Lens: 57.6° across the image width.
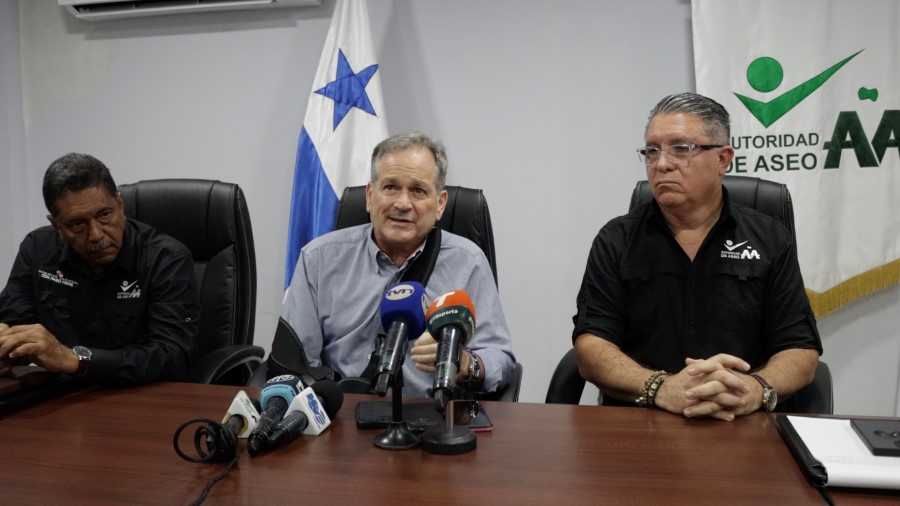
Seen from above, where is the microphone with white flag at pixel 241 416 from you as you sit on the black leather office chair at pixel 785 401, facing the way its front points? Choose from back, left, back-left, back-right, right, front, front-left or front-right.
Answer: front-right

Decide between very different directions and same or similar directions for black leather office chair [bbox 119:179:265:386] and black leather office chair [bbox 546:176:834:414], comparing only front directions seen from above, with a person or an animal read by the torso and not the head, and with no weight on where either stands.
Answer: same or similar directions

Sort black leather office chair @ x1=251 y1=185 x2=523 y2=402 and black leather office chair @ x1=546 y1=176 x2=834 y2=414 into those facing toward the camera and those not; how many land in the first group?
2

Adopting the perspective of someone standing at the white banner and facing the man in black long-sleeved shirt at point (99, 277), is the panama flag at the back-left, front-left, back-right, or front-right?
front-right

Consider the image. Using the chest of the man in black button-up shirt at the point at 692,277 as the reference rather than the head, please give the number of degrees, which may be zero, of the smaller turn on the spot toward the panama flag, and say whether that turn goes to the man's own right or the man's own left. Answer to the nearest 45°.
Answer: approximately 135° to the man's own right

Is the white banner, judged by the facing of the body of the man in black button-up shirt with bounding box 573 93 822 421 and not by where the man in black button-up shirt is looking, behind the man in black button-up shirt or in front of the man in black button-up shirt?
behind

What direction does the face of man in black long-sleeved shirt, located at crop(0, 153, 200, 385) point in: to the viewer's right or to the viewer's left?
to the viewer's right

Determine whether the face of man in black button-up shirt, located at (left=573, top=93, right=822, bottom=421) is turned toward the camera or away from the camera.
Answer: toward the camera

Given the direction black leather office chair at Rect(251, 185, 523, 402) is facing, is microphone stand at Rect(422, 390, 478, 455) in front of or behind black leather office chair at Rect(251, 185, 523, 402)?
in front

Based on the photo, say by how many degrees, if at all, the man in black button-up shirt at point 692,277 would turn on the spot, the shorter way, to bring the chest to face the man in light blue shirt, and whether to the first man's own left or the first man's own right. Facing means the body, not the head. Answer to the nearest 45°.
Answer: approximately 90° to the first man's own right

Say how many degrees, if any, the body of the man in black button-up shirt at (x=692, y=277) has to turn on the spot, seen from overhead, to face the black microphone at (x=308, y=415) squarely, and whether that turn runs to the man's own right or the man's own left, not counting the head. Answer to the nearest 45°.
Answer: approximately 45° to the man's own right

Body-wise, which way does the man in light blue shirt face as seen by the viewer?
toward the camera

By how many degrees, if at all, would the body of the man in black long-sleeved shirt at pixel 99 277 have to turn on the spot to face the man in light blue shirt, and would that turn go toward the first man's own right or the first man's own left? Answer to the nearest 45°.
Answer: approximately 45° to the first man's own left

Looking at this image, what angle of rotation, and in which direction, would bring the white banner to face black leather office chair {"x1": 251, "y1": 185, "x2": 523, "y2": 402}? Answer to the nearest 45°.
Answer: approximately 45° to its right

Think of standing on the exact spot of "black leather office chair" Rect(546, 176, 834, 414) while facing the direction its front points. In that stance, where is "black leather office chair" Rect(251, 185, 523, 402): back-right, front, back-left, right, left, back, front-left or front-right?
right

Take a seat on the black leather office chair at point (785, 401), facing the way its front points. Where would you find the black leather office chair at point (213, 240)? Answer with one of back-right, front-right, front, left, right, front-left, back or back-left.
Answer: right

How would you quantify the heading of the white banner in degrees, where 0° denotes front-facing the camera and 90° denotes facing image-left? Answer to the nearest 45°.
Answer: approximately 0°
